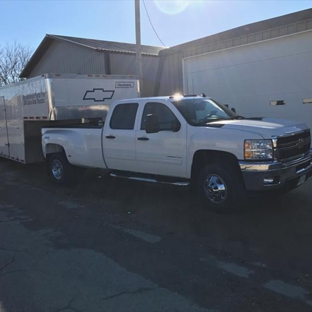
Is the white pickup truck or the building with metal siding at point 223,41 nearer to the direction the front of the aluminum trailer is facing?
the white pickup truck

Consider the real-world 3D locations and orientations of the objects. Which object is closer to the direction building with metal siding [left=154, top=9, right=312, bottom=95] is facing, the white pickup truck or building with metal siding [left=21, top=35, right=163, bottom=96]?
the white pickup truck

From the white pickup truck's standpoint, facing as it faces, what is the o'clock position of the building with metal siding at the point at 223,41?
The building with metal siding is roughly at 8 o'clock from the white pickup truck.

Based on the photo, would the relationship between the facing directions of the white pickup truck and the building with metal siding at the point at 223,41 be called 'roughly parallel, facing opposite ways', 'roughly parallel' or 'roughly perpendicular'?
roughly perpendicular

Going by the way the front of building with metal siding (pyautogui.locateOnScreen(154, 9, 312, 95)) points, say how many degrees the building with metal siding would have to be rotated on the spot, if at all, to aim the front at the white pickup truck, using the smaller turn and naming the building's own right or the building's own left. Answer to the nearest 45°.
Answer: approximately 45° to the building's own left

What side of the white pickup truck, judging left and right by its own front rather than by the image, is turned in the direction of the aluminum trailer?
back

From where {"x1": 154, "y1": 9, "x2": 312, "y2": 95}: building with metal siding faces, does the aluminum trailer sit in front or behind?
in front

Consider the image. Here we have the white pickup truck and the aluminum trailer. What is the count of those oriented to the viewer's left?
0

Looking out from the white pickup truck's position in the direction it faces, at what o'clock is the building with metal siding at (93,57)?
The building with metal siding is roughly at 7 o'clock from the white pickup truck.

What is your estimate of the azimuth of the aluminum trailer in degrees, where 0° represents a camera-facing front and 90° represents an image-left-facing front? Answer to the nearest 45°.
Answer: approximately 315°

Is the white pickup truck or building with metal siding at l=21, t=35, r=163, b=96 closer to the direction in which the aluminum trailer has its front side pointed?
the white pickup truck

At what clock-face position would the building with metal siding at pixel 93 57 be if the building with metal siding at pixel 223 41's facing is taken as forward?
the building with metal siding at pixel 93 57 is roughly at 3 o'clock from the building with metal siding at pixel 223 41.

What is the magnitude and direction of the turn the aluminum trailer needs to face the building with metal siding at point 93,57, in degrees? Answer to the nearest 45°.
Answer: approximately 135° to its left
